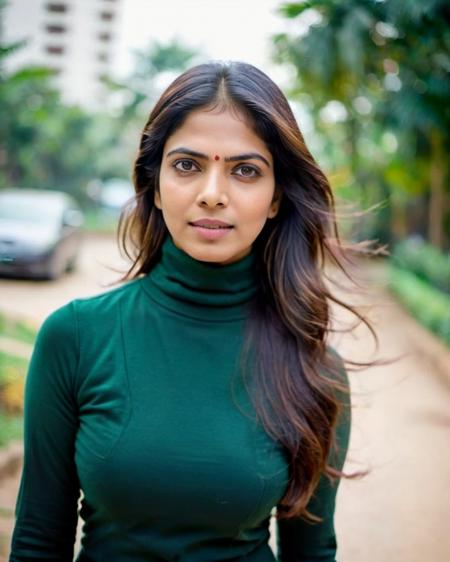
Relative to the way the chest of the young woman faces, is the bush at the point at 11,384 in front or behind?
behind

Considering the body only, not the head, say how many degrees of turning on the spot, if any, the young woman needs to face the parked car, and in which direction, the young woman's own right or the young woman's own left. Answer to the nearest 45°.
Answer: approximately 180°

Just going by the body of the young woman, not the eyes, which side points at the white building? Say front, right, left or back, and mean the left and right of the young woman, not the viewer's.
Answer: back

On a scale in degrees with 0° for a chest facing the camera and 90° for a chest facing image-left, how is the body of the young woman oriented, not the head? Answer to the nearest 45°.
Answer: approximately 0°

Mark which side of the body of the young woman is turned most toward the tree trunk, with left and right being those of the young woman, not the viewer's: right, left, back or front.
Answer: back
